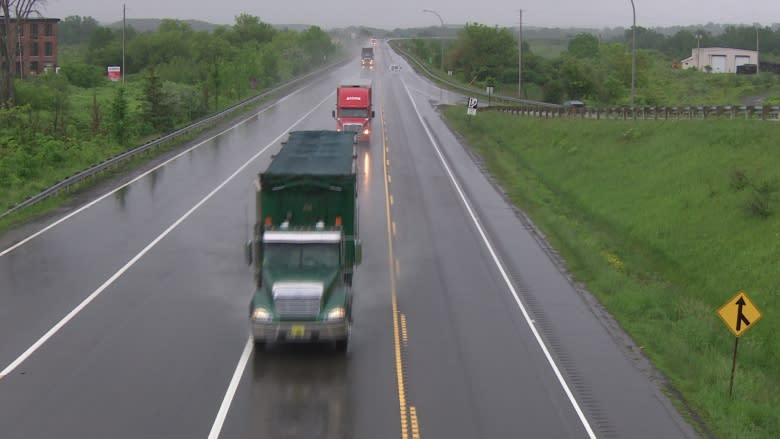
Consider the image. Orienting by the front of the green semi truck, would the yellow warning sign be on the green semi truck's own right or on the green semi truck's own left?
on the green semi truck's own left

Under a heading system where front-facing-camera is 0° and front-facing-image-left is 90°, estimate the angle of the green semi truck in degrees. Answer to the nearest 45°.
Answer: approximately 0°

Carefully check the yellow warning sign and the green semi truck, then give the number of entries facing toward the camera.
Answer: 2

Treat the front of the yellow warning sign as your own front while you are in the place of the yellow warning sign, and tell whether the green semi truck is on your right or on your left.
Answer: on your right

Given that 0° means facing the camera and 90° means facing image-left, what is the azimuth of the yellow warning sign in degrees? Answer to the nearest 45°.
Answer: approximately 0°
